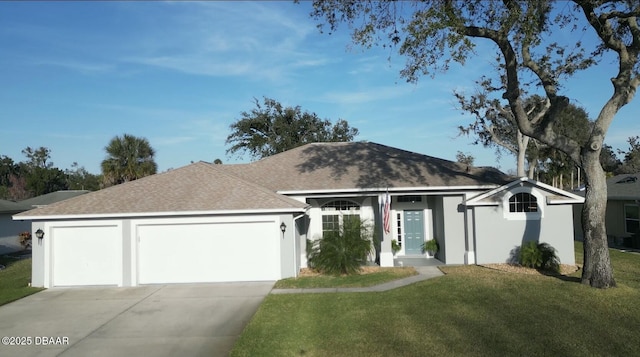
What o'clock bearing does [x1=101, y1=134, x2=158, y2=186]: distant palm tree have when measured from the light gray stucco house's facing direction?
The distant palm tree is roughly at 5 o'clock from the light gray stucco house.

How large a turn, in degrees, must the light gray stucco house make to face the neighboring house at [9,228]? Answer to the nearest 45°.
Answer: approximately 135° to its right

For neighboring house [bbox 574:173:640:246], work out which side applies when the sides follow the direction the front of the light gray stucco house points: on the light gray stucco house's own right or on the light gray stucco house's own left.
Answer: on the light gray stucco house's own left

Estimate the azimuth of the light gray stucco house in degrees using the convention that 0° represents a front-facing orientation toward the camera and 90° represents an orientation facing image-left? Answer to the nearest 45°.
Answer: approximately 0°
